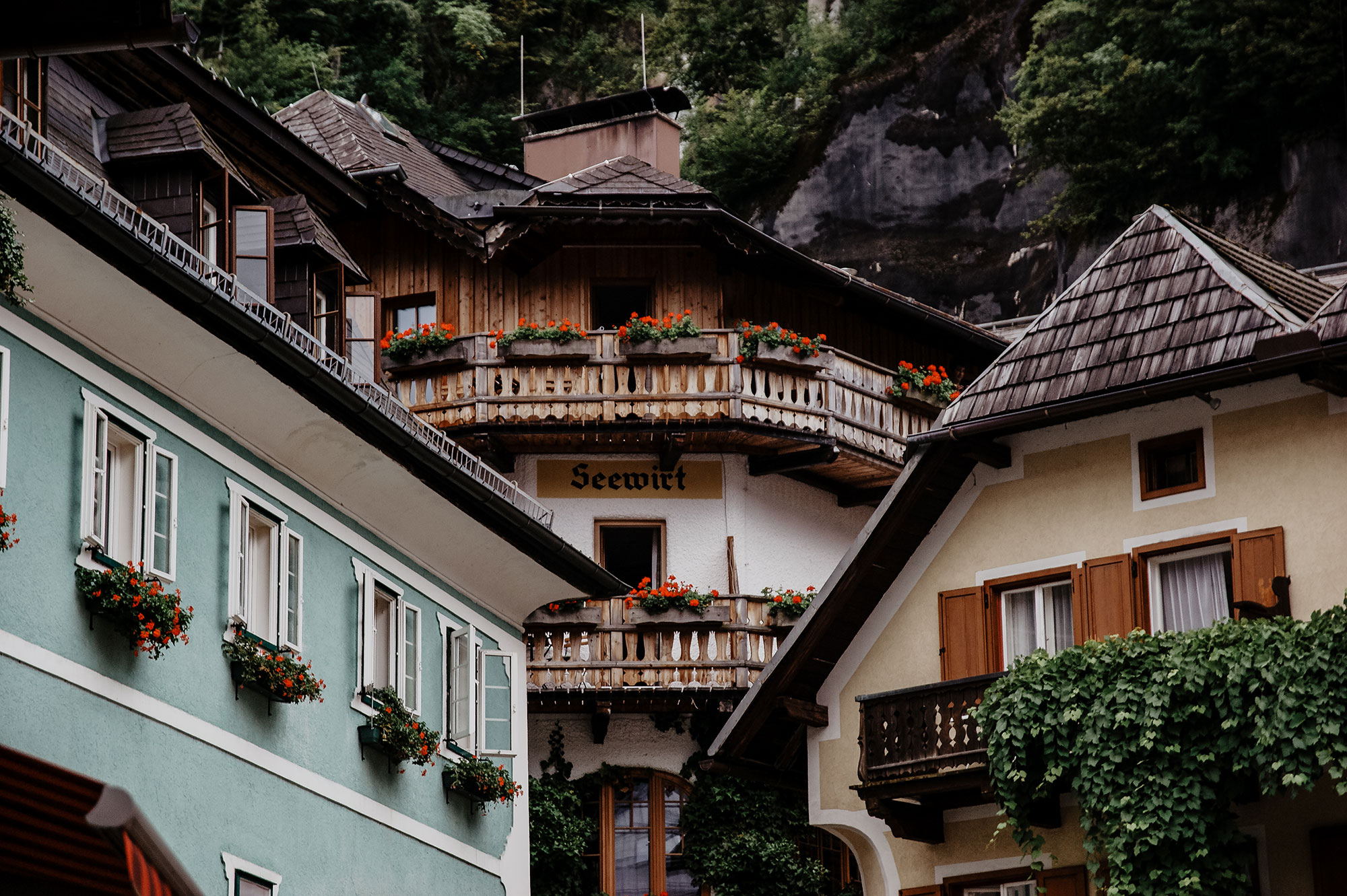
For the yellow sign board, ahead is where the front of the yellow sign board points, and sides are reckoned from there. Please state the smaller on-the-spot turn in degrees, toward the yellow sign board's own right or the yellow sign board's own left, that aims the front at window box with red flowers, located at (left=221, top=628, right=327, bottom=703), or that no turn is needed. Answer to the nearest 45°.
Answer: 0° — it already faces it

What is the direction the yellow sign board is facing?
toward the camera

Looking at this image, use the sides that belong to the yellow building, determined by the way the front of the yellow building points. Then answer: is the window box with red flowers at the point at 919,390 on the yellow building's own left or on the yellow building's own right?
on the yellow building's own right

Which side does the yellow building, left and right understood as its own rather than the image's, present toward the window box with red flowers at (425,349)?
right

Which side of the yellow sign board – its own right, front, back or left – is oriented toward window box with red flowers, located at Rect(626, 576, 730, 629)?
front

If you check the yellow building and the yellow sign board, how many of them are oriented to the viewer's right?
0

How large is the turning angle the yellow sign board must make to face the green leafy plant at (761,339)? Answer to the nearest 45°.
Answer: approximately 45° to its left

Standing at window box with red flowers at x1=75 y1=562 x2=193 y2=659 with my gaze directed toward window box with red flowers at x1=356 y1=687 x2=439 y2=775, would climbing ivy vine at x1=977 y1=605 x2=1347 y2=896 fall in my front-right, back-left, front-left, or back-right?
front-right

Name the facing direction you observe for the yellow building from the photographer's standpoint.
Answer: facing the viewer and to the left of the viewer

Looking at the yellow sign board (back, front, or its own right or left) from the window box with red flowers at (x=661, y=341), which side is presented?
front

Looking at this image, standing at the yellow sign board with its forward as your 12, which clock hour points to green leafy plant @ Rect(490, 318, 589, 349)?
The green leafy plant is roughly at 1 o'clock from the yellow sign board.
